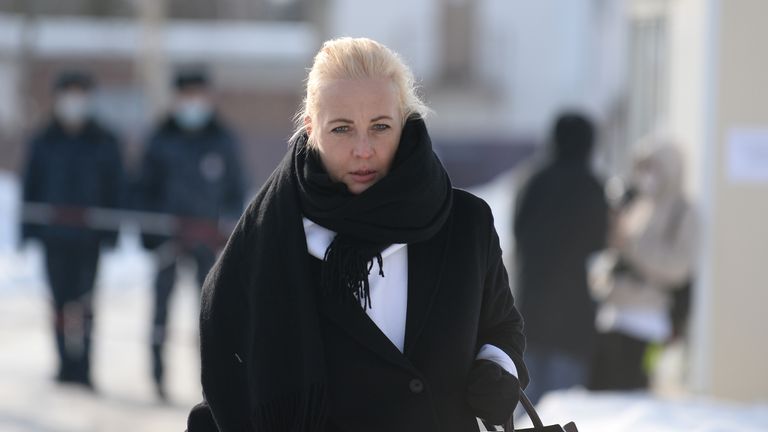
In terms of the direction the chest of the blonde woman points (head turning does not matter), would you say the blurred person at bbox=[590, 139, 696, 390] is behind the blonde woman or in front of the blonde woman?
behind

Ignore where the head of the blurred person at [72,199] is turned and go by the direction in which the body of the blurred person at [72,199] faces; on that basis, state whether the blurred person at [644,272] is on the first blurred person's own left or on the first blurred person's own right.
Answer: on the first blurred person's own left

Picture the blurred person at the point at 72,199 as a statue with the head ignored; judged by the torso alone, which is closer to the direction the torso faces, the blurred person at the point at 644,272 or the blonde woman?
the blonde woman

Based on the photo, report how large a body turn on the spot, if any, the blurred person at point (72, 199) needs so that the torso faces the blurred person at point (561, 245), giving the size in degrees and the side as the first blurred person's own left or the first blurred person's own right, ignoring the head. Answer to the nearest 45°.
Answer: approximately 45° to the first blurred person's own left

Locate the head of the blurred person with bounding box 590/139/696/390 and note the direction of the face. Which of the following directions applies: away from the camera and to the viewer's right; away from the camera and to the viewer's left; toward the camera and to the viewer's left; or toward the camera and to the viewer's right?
toward the camera and to the viewer's left

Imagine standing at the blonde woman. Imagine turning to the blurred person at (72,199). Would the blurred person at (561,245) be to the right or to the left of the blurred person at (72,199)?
right

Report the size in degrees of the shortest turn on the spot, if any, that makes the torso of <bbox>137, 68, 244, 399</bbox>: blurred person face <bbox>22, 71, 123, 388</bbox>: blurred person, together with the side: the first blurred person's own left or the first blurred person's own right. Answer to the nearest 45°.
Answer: approximately 135° to the first blurred person's own right

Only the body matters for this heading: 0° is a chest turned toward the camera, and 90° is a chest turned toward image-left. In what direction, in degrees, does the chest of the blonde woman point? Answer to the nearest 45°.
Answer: approximately 0°

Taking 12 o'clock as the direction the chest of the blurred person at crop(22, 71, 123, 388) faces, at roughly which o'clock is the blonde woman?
The blonde woman is roughly at 12 o'clock from the blurred person.

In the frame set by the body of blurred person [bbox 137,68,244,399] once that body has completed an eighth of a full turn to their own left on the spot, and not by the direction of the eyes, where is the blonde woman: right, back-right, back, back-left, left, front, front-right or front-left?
front-right
